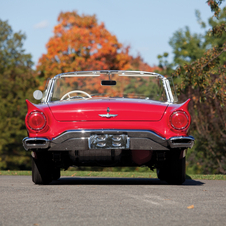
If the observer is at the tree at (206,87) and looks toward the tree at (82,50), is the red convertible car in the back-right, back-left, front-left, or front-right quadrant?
back-left

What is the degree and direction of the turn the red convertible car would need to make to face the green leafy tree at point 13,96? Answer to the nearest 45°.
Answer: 0° — it already faces it

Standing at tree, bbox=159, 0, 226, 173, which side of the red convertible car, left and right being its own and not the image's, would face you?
front

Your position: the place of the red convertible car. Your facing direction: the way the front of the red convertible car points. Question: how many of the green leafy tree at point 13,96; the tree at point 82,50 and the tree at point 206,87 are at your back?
0

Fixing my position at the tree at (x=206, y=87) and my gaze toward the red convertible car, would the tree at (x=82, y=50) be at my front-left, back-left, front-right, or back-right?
back-right

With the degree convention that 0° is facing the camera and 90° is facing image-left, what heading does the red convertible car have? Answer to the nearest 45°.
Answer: approximately 180°

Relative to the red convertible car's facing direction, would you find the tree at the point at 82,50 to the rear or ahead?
ahead

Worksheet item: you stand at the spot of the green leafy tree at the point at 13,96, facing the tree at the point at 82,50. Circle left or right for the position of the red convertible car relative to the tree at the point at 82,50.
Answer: right
